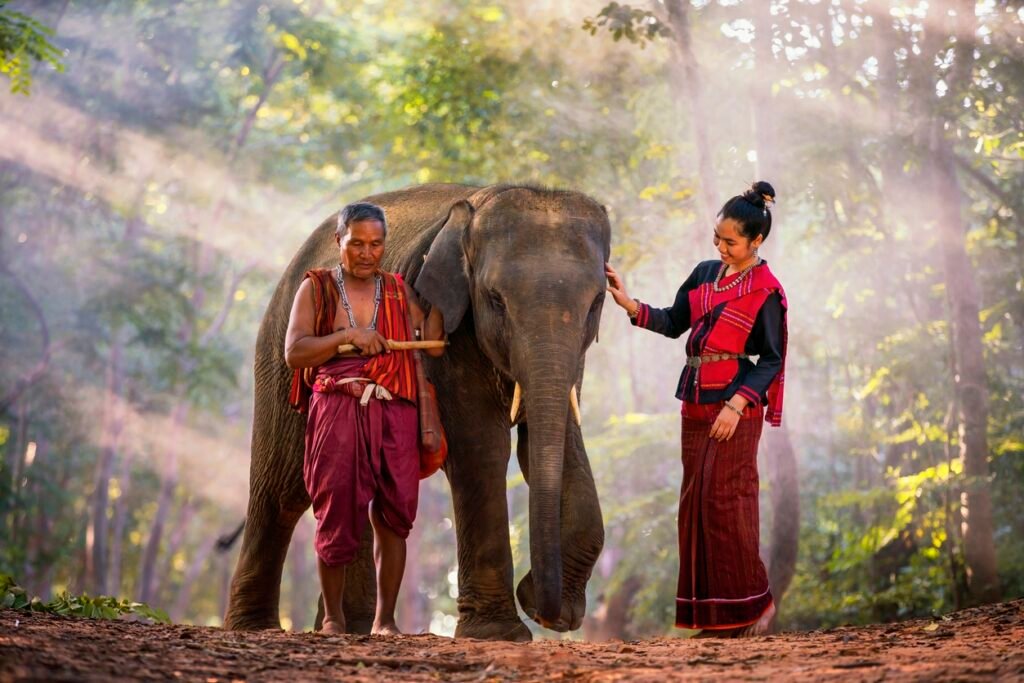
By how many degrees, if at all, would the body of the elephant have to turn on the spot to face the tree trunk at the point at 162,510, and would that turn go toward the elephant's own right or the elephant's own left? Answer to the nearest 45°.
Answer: approximately 135° to the elephant's own left

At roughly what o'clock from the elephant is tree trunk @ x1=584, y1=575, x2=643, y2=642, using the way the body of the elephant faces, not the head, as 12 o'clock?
The tree trunk is roughly at 8 o'clock from the elephant.

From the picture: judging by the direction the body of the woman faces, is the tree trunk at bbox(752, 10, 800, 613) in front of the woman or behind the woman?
behind

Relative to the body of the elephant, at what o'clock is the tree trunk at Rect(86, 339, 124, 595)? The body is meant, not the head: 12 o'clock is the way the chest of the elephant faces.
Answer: The tree trunk is roughly at 7 o'clock from the elephant.

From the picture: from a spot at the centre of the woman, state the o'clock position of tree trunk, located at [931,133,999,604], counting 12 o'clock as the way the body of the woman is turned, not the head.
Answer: The tree trunk is roughly at 5 o'clock from the woman.

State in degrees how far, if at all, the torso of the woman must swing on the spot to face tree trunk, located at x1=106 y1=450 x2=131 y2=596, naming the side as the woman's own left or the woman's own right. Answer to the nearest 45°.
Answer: approximately 90° to the woman's own right

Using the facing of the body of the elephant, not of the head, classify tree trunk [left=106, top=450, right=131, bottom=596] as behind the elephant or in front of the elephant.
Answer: behind

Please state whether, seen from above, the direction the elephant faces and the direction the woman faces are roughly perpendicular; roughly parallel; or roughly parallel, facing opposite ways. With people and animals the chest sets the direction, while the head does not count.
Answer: roughly perpendicular

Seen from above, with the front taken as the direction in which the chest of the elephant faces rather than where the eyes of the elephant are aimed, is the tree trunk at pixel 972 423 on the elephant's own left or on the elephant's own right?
on the elephant's own left

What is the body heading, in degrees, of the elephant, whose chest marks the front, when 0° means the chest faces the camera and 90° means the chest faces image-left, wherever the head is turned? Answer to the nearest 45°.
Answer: approximately 315°
